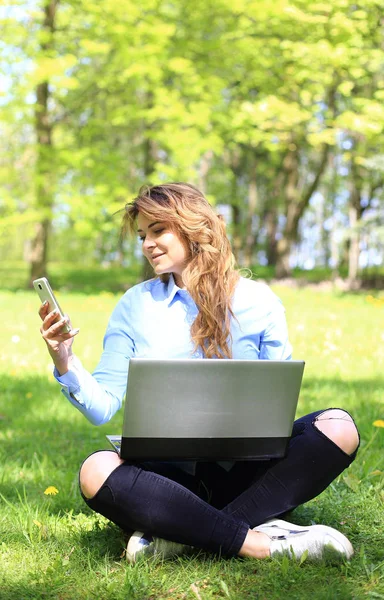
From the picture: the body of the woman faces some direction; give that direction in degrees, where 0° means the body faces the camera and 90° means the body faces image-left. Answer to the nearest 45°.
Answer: approximately 0°

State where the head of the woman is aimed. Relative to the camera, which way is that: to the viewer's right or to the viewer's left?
to the viewer's left

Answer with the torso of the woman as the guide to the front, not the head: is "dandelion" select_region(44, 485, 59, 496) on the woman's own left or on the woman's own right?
on the woman's own right
